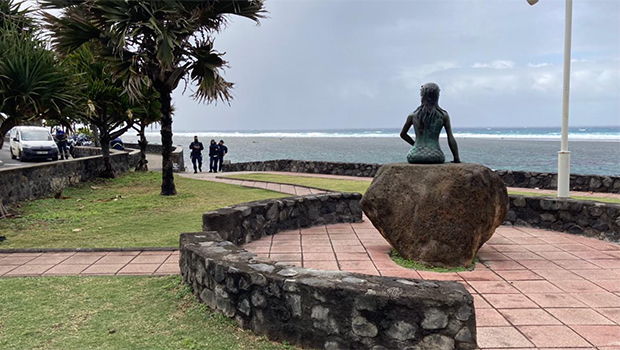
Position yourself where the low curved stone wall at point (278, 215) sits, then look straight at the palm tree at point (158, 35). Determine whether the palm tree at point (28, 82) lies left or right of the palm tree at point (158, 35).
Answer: left

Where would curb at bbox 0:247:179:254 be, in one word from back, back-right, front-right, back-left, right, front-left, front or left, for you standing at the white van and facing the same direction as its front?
front-right

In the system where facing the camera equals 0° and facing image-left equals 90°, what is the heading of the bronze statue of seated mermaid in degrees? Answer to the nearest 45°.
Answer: approximately 180°

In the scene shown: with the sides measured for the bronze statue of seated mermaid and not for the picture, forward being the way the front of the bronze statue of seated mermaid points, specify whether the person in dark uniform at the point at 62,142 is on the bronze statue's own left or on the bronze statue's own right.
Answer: on the bronze statue's own left

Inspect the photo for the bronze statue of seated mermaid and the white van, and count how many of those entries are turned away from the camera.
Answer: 1

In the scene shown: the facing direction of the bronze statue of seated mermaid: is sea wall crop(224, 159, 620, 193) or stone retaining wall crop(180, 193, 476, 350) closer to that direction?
the sea wall

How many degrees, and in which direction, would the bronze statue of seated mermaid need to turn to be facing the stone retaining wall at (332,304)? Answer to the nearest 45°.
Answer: approximately 180°

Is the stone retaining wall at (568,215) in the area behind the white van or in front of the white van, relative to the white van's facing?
in front

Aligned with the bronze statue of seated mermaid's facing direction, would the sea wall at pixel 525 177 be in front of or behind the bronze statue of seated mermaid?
in front

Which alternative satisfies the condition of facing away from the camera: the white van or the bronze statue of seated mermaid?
the bronze statue of seated mermaid

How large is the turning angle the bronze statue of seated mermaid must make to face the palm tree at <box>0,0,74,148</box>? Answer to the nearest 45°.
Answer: approximately 90° to its left
